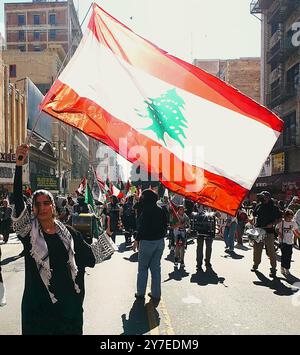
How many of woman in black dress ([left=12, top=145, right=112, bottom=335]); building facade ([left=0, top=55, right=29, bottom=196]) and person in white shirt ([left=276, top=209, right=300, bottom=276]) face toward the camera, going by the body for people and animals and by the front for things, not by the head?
2

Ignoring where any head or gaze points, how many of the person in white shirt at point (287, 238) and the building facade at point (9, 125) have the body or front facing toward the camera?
1

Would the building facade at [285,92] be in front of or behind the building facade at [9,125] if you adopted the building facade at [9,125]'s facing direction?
in front

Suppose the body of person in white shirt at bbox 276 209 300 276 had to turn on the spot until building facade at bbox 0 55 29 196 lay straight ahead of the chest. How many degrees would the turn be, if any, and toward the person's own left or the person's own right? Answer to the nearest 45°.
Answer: approximately 135° to the person's own right

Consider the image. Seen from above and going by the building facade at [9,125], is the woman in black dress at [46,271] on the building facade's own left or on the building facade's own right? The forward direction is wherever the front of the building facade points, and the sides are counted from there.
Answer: on the building facade's own right

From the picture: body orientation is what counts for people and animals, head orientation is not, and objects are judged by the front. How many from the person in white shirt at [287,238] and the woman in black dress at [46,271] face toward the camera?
2

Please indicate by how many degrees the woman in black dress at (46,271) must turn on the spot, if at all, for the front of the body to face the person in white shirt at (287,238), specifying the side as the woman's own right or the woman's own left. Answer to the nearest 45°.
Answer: approximately 135° to the woman's own left

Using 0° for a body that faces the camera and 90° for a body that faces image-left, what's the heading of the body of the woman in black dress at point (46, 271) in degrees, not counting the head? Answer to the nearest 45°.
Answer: approximately 0°

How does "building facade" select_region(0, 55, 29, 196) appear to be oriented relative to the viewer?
to the viewer's right

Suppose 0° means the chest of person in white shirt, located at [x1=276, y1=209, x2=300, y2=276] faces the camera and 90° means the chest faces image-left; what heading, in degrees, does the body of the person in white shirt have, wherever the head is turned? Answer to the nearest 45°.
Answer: approximately 0°
